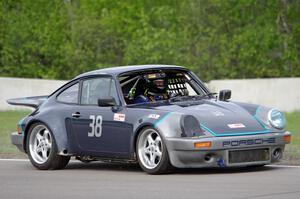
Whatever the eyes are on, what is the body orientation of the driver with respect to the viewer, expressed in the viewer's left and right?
facing the viewer and to the right of the viewer
